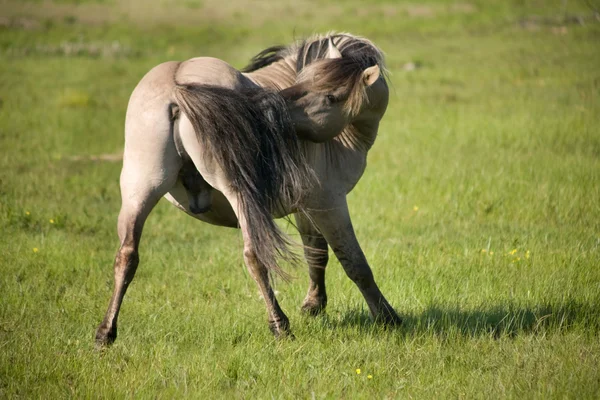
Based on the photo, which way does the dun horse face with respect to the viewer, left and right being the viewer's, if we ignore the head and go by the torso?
facing away from the viewer and to the right of the viewer
